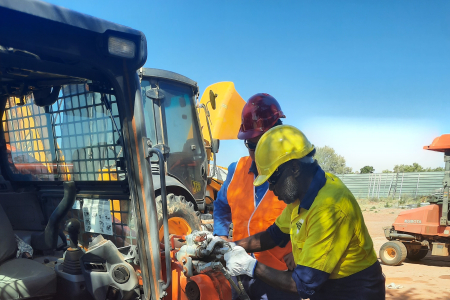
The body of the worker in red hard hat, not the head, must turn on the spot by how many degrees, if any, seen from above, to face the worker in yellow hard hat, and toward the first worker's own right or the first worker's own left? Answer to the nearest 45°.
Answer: approximately 45° to the first worker's own left

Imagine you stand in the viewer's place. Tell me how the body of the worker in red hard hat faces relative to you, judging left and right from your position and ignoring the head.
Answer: facing the viewer and to the left of the viewer

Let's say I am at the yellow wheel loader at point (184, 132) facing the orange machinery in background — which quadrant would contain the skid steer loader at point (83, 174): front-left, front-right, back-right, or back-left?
back-right

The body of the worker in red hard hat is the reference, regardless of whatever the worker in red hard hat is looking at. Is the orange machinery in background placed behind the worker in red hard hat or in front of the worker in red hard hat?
behind

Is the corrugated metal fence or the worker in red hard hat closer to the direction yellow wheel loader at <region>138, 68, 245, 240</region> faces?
the corrugated metal fence

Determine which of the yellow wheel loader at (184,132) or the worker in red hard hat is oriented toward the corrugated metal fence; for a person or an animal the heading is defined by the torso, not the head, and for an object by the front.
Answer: the yellow wheel loader

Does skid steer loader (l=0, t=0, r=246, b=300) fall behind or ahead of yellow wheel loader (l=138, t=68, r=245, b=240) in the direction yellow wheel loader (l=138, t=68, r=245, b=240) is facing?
behind

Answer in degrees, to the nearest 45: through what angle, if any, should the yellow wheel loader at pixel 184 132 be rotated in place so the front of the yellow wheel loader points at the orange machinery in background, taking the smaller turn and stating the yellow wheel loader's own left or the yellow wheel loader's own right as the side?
approximately 45° to the yellow wheel loader's own right

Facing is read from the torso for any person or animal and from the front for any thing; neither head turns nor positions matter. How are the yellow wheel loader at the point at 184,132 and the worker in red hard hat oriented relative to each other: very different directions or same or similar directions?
very different directions

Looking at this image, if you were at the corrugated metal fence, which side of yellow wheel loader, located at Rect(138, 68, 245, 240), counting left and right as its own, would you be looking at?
front

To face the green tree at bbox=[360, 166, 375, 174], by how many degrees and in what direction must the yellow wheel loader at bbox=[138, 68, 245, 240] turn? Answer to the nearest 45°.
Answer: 0° — it already faces it

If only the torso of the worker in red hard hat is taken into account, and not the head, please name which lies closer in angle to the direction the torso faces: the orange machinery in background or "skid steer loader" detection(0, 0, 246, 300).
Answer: the skid steer loader

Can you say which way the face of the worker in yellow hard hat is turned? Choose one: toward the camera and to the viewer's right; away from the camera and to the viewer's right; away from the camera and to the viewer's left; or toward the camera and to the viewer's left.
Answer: toward the camera and to the viewer's left

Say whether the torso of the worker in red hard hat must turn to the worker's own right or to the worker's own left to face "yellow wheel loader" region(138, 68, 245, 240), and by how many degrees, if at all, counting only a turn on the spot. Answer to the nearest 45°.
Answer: approximately 135° to the worker's own right

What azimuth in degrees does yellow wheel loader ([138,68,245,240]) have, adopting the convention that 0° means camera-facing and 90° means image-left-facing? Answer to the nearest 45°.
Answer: approximately 225°
